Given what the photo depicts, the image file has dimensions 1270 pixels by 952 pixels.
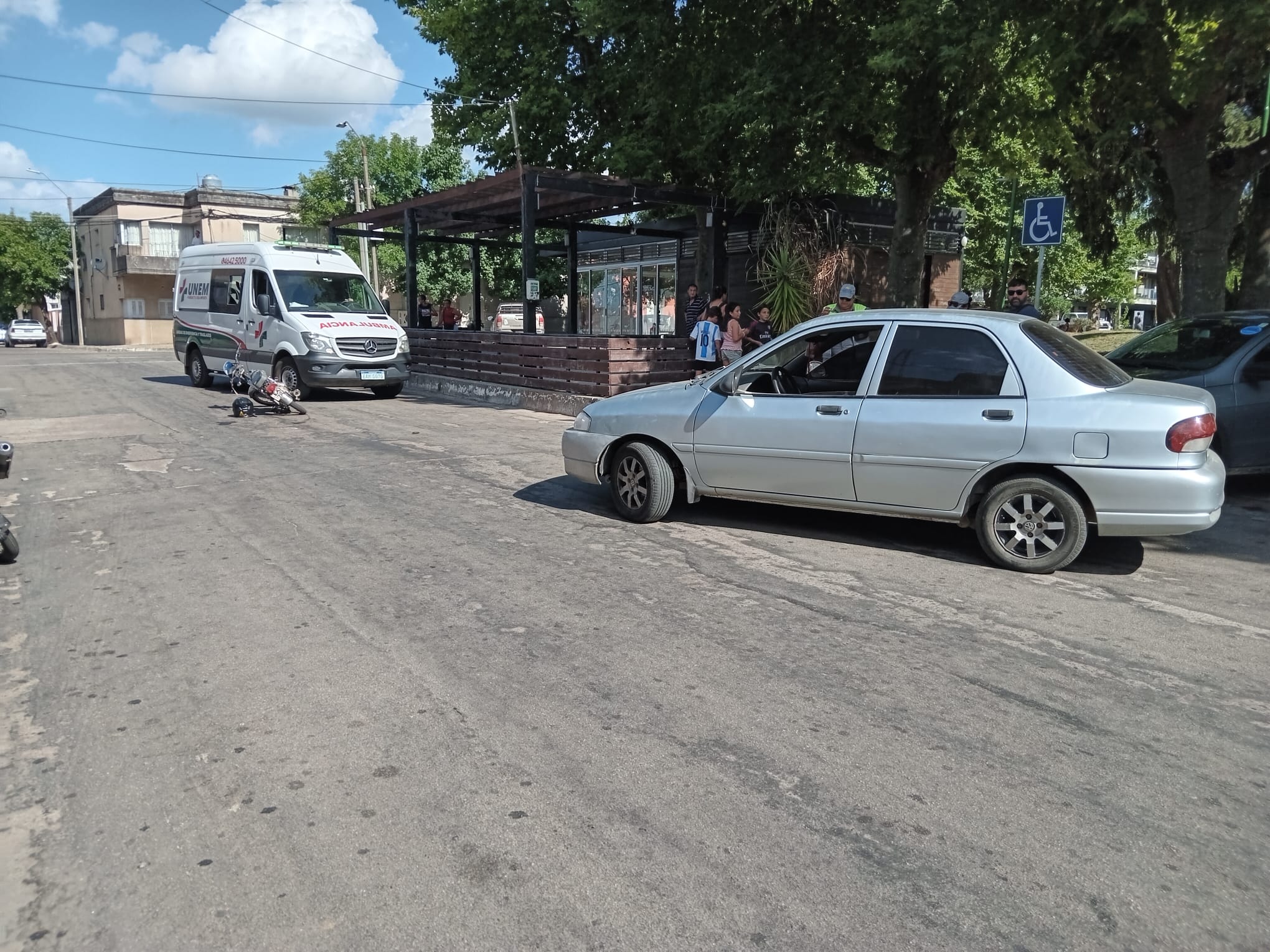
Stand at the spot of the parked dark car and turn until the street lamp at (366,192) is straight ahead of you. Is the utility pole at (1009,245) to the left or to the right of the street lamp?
right

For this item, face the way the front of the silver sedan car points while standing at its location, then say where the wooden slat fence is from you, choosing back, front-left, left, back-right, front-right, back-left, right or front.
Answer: front-right

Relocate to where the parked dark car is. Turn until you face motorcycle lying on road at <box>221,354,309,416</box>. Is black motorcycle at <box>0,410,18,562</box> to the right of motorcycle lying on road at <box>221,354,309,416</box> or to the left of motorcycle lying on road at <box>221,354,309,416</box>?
left

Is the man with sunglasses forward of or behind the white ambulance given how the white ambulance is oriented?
forward

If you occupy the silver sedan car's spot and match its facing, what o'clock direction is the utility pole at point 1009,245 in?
The utility pole is roughly at 3 o'clock from the silver sedan car.

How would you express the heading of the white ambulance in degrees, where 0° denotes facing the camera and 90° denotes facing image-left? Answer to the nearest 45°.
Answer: approximately 315°

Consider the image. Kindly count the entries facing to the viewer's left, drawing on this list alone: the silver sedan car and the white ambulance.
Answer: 1

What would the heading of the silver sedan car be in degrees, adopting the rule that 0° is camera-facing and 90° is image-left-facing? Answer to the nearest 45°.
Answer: approximately 90°

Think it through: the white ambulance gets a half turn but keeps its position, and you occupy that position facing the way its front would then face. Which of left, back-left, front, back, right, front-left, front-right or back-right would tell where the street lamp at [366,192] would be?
front-right

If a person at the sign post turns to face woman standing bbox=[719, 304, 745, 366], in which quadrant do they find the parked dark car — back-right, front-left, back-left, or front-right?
back-left

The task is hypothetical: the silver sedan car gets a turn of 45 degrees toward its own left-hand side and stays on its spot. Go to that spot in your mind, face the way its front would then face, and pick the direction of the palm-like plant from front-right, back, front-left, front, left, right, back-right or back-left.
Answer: back-right
